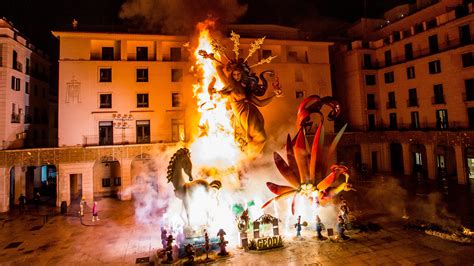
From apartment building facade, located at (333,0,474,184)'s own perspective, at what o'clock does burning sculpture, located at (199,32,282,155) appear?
The burning sculpture is roughly at 11 o'clock from the apartment building facade.

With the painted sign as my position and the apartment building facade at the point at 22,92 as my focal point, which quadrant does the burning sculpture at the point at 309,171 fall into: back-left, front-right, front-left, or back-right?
back-right

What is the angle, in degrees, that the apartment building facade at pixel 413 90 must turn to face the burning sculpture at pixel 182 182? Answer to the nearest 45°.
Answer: approximately 45° to its left

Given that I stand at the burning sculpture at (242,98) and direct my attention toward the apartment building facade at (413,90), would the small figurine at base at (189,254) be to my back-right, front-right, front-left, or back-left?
back-right

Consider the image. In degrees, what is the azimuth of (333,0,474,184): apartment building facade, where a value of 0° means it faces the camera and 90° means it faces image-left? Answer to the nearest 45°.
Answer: approximately 45°

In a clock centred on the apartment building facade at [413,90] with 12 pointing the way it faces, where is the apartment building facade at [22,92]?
the apartment building facade at [22,92] is roughly at 12 o'clock from the apartment building facade at [413,90].

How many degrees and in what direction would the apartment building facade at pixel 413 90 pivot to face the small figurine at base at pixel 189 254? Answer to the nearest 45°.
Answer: approximately 45° to its left

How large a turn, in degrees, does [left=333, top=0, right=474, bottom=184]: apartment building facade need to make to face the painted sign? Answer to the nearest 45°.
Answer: approximately 45° to its left
